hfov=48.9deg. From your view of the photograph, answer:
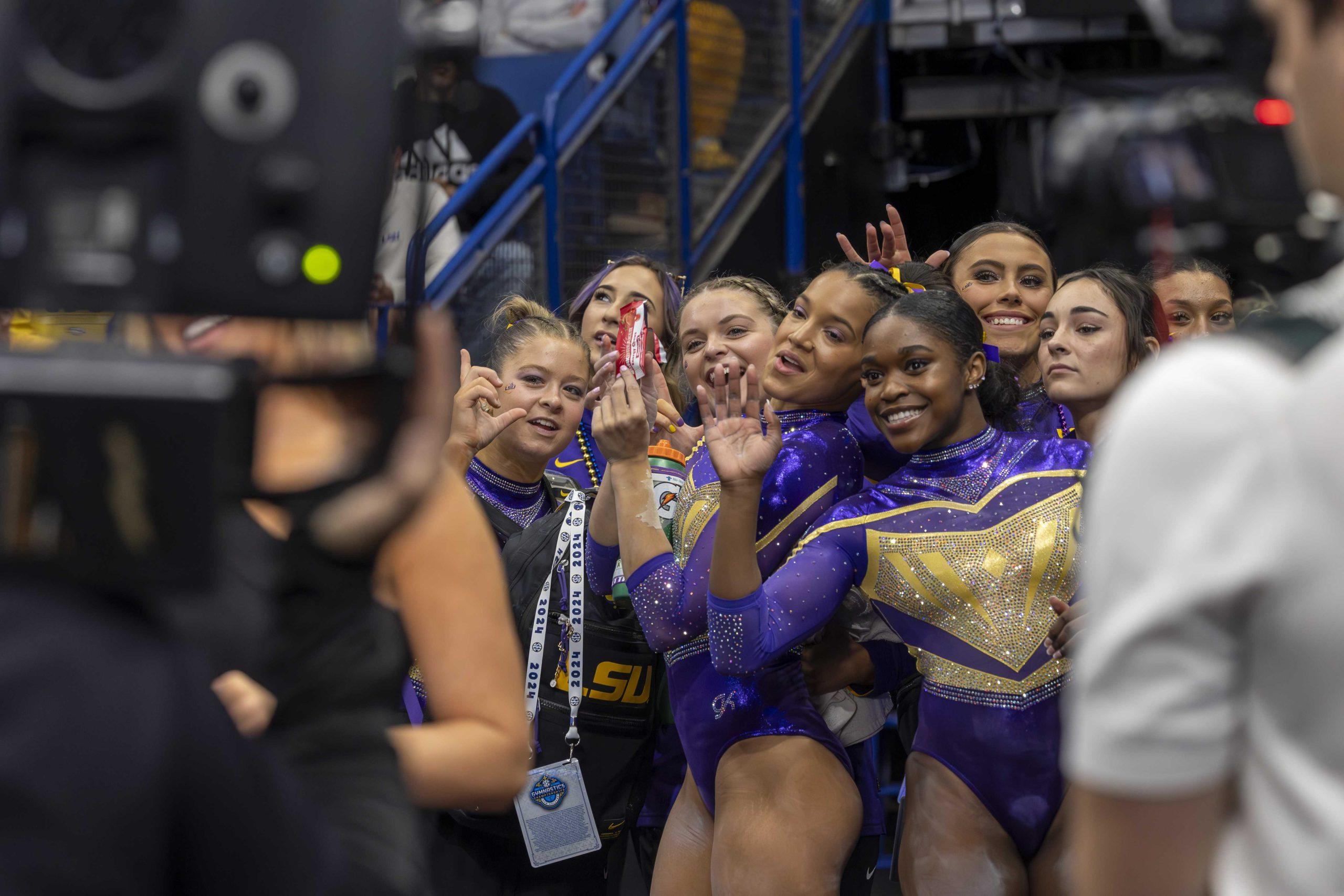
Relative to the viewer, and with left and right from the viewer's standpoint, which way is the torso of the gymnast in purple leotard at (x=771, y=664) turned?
facing the viewer and to the left of the viewer

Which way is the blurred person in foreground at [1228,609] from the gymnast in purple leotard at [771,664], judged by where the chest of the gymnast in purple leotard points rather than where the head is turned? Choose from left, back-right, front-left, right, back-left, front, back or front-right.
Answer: front-left

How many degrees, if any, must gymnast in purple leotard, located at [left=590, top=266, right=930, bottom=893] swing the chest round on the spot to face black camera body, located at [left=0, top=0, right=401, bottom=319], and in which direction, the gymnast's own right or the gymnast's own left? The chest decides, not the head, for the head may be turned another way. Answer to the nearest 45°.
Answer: approximately 45° to the gymnast's own left

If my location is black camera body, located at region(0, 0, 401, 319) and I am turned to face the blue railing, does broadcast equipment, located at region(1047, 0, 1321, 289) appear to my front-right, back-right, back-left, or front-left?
front-right

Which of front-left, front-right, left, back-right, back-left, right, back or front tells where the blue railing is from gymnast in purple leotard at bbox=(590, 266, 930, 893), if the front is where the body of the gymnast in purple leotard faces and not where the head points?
back-right

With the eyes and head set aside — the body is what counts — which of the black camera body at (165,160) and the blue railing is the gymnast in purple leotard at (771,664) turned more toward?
the black camera body

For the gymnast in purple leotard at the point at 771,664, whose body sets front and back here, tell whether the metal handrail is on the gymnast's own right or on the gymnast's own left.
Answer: on the gymnast's own right
